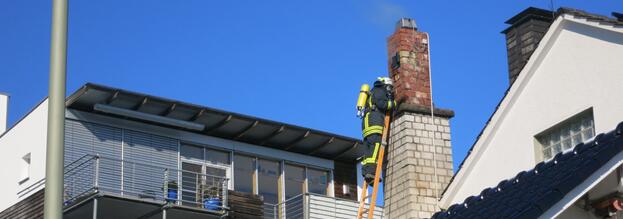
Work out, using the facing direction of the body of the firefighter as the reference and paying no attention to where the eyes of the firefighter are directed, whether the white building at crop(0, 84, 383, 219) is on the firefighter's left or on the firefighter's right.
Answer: on the firefighter's left

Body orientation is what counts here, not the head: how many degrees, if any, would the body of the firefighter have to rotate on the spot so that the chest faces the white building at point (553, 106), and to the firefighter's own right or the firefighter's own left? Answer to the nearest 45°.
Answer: approximately 45° to the firefighter's own right

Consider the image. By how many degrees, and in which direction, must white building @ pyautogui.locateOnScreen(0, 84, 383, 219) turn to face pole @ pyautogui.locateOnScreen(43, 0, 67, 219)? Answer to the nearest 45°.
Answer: approximately 45° to its right
